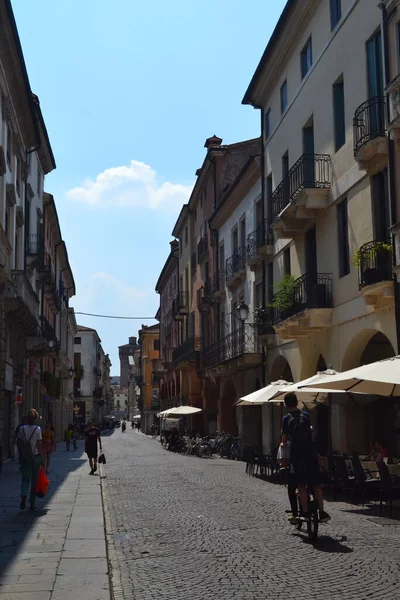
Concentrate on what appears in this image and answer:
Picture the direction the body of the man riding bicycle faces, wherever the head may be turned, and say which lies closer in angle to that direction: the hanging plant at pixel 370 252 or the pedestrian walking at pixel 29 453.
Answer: the hanging plant

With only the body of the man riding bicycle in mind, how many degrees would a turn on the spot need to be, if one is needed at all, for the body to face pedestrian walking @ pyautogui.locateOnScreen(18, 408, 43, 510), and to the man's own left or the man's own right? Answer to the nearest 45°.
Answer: approximately 45° to the man's own left

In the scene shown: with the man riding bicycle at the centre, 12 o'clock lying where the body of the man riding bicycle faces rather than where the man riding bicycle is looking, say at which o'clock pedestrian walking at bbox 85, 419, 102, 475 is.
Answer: The pedestrian walking is roughly at 11 o'clock from the man riding bicycle.

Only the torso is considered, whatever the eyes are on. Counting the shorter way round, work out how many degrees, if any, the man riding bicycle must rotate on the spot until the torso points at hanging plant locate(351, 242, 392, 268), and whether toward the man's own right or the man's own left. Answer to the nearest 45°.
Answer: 0° — they already face it

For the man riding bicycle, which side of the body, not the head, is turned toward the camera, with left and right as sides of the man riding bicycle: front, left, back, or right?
back

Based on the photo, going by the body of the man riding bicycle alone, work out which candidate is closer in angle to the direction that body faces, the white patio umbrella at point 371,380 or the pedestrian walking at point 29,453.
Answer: the white patio umbrella

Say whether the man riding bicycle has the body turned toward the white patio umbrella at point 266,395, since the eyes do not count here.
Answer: yes

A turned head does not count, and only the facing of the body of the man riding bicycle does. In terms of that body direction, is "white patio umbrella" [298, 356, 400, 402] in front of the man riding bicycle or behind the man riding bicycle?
in front

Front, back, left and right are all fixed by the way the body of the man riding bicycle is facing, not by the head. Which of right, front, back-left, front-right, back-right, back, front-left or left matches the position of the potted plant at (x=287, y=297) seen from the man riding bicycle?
front
